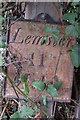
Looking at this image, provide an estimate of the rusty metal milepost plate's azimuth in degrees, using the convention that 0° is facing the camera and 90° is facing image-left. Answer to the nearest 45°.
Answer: approximately 0°
